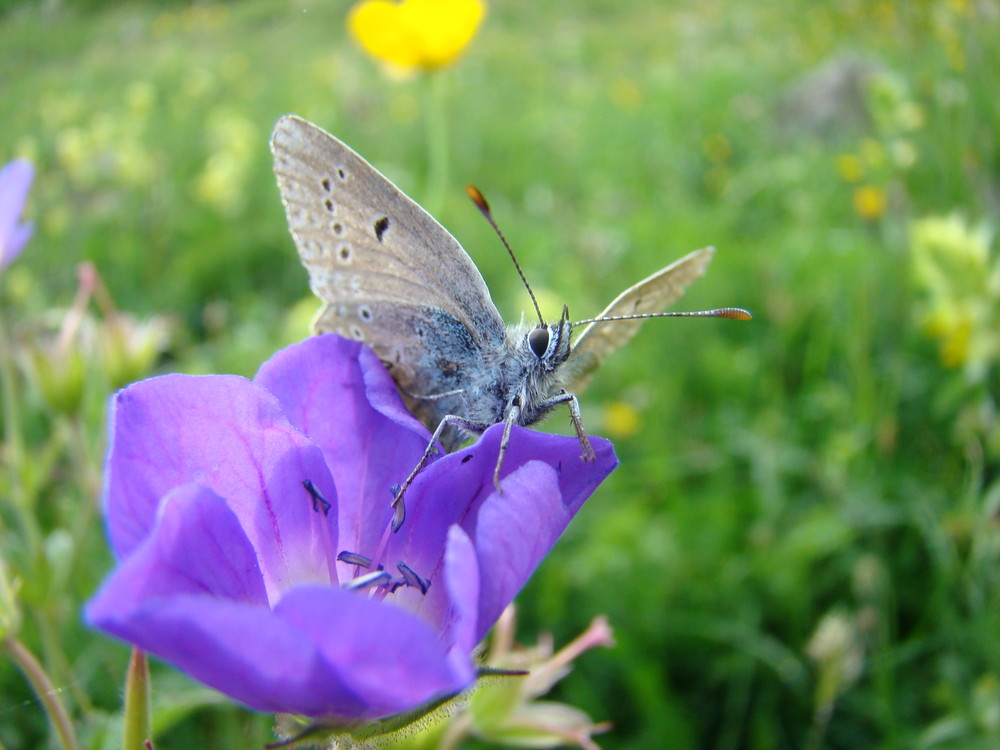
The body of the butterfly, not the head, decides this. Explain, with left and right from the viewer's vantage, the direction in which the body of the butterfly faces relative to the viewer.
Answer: facing the viewer and to the right of the viewer

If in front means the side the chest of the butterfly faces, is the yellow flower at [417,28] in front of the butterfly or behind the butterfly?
behind

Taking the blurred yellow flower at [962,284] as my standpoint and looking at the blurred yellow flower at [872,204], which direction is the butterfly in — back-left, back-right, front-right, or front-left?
back-left

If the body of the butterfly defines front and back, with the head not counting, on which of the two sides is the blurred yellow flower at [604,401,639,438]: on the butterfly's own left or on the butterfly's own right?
on the butterfly's own left

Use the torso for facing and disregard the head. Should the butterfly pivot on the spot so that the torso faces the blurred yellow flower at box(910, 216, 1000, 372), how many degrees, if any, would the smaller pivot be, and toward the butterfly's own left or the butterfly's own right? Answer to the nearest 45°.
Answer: approximately 90° to the butterfly's own left
